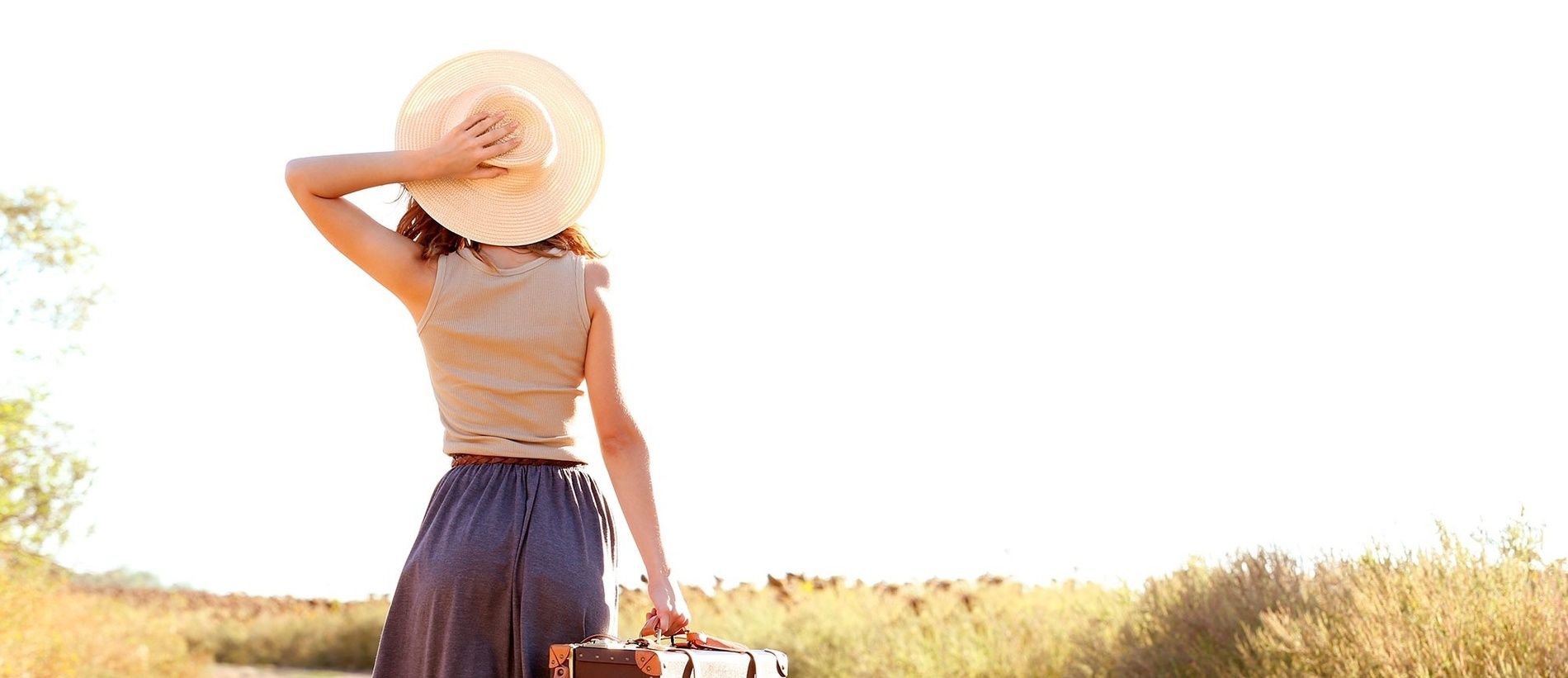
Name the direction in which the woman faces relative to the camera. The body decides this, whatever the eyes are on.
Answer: away from the camera

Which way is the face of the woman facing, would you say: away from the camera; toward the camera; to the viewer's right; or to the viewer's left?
away from the camera
